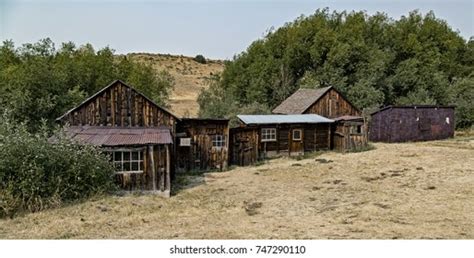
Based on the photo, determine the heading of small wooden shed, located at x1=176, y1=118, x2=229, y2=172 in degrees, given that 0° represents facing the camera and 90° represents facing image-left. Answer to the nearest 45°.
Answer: approximately 0°

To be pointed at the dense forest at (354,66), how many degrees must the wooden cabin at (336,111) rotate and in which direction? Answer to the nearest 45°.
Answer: approximately 135° to its left

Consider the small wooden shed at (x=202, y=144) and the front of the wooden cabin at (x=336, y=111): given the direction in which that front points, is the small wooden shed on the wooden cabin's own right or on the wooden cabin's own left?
on the wooden cabin's own right

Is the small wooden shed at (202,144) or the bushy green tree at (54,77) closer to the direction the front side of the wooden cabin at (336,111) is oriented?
the small wooden shed

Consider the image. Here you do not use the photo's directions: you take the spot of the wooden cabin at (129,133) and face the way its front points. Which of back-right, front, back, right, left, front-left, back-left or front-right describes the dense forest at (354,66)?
back-left

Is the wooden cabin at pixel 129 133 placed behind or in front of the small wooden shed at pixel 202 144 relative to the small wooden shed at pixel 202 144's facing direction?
in front

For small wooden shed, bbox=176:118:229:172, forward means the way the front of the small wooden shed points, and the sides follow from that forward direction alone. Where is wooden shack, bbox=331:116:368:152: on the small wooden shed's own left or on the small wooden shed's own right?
on the small wooden shed's own left

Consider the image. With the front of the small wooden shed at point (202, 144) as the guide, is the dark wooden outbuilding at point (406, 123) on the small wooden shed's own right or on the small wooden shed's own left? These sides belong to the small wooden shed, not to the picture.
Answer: on the small wooden shed's own left

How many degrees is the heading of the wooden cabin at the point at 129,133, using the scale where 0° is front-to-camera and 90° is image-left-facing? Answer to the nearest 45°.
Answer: approximately 0°

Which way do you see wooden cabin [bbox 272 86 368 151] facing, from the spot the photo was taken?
facing the viewer and to the right of the viewer

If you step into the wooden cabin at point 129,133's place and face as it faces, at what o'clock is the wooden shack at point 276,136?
The wooden shack is roughly at 8 o'clock from the wooden cabin.

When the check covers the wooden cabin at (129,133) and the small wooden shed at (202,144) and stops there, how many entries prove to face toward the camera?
2
